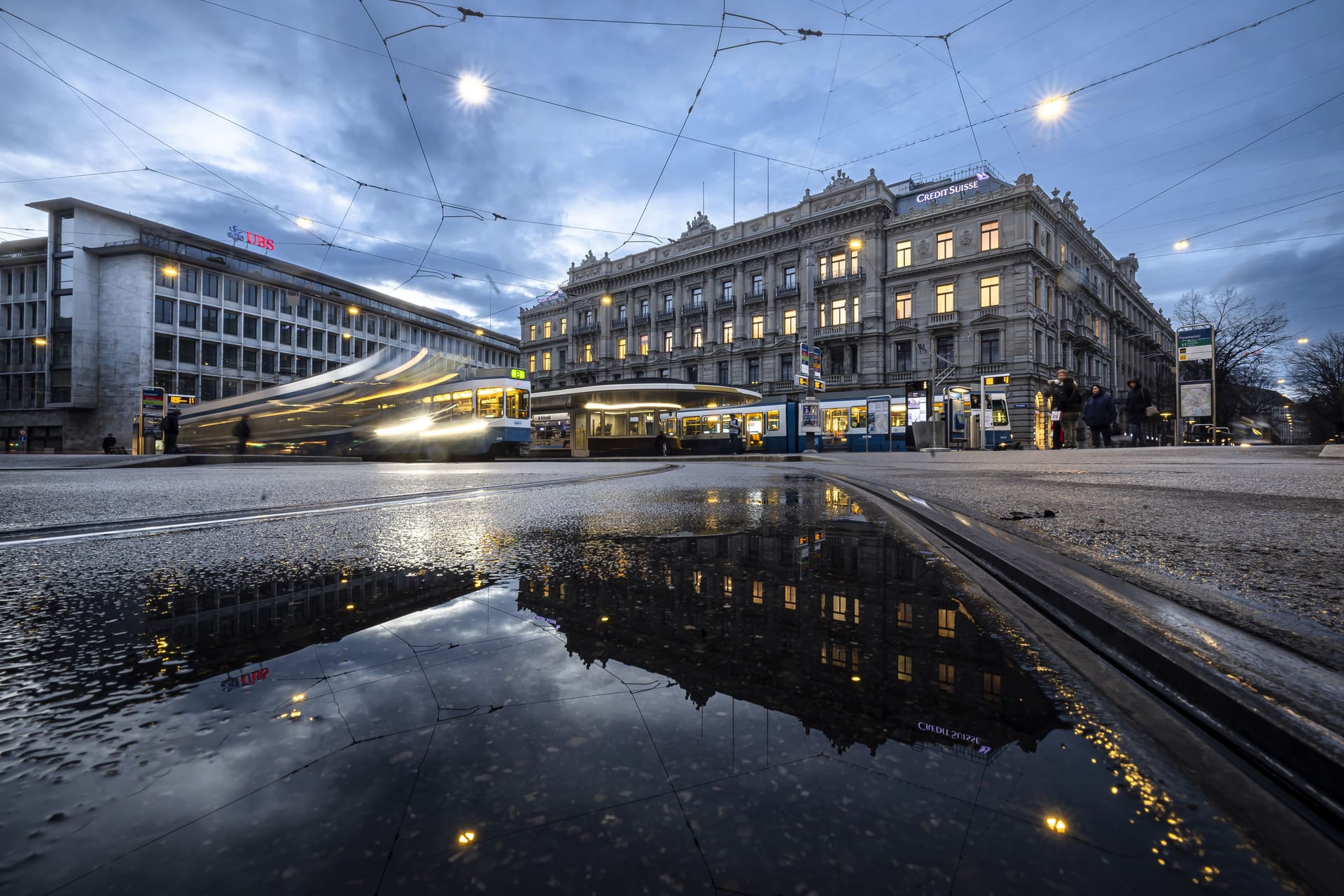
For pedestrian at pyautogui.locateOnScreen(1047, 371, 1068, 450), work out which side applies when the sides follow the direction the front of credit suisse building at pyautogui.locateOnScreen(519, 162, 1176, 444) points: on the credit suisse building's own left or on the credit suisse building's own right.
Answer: on the credit suisse building's own left

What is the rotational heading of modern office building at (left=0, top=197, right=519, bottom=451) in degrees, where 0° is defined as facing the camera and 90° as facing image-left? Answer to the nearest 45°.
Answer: approximately 315°

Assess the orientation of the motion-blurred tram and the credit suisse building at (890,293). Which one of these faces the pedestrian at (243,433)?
the credit suisse building

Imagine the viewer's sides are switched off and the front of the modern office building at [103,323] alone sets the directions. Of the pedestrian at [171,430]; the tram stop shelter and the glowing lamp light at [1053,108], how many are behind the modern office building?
0

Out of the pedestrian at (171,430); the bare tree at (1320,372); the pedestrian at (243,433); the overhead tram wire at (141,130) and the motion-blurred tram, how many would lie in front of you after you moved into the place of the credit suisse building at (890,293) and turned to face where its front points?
4

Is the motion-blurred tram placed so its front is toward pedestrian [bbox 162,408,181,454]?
no

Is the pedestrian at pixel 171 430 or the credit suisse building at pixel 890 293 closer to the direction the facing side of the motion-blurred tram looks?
the credit suisse building

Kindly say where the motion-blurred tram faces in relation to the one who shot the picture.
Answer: facing the viewer and to the right of the viewer

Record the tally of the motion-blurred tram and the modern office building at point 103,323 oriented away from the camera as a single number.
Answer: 0

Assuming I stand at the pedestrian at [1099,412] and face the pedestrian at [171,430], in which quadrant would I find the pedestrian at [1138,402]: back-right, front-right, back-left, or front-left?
back-right

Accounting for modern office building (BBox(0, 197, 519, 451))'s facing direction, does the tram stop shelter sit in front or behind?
in front

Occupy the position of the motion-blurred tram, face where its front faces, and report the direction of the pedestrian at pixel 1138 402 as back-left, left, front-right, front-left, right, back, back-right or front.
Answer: front

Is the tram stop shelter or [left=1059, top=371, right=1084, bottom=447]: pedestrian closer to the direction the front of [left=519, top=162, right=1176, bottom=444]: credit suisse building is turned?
the tram stop shelter

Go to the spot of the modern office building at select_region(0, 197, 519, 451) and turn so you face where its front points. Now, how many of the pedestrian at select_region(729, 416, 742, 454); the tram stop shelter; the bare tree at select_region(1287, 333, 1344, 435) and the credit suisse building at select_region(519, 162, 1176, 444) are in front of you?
4

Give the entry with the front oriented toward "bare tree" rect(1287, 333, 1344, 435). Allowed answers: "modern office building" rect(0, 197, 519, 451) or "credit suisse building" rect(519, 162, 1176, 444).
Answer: the modern office building

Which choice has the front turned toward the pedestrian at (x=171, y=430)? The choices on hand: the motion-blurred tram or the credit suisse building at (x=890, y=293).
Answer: the credit suisse building

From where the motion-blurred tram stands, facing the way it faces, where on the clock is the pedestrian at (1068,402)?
The pedestrian is roughly at 12 o'clock from the motion-blurred tram.

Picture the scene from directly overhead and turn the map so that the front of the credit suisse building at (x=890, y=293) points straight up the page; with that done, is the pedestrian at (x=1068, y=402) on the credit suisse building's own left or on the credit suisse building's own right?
on the credit suisse building's own left

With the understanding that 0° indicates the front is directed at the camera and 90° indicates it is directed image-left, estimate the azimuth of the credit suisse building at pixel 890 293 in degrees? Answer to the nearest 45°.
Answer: approximately 45°

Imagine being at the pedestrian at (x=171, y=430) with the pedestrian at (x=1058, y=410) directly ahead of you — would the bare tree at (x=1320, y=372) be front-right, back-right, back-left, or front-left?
front-left
